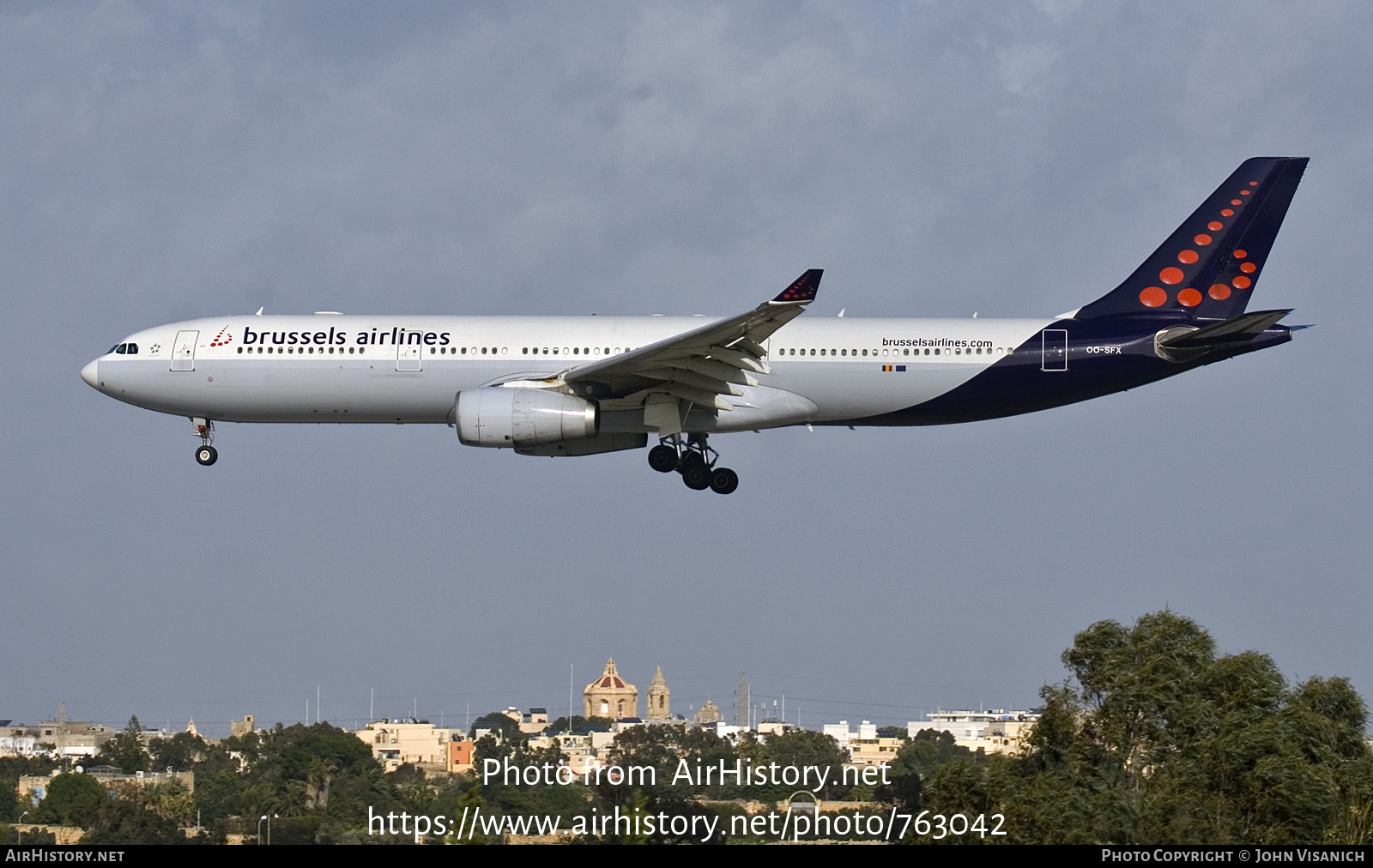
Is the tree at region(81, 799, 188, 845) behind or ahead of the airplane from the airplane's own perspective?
ahead

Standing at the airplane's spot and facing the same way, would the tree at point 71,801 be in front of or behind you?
in front

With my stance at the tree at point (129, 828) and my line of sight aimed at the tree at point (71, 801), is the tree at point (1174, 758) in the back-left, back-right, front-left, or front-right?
back-right

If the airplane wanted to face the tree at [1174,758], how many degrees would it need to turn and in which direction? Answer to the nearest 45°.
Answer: approximately 180°

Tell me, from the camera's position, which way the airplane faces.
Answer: facing to the left of the viewer
